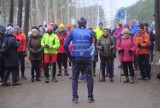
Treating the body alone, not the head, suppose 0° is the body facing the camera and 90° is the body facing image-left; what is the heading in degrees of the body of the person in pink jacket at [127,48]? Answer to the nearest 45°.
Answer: approximately 0°

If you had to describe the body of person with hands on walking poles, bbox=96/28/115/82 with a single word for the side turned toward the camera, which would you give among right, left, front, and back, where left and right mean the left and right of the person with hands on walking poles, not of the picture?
front

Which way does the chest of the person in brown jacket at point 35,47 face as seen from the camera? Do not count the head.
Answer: toward the camera

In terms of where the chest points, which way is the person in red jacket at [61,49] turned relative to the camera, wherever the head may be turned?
toward the camera

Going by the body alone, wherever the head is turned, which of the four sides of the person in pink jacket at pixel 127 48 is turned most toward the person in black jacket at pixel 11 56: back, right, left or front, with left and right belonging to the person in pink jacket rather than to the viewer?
right

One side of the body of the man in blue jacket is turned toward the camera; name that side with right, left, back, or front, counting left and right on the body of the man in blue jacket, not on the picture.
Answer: back

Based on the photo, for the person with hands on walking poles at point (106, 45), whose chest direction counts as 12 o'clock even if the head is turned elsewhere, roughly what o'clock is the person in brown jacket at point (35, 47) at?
The person in brown jacket is roughly at 3 o'clock from the person with hands on walking poles.

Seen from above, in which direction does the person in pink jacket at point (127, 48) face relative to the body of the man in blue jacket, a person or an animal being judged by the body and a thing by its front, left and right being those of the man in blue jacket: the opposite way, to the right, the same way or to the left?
the opposite way

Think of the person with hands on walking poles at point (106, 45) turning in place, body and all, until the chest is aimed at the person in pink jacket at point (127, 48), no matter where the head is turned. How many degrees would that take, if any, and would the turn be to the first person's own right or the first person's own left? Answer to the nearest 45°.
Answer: approximately 90° to the first person's own left
